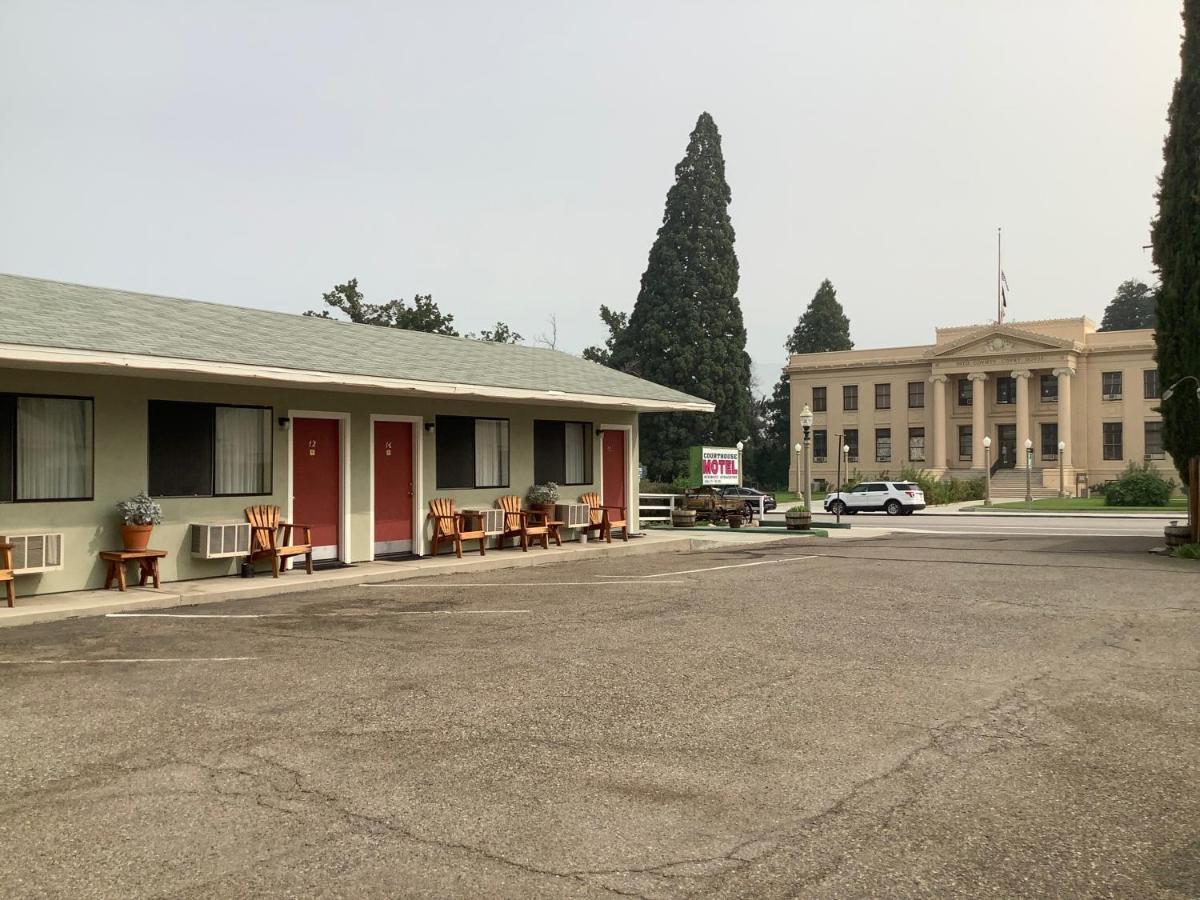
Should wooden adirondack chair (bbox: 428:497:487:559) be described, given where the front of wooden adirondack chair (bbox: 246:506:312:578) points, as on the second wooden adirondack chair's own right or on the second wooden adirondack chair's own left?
on the second wooden adirondack chair's own left

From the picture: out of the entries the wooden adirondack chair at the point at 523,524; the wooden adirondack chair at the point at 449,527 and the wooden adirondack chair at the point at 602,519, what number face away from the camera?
0

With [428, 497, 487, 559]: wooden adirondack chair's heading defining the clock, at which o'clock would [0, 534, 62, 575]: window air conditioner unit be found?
The window air conditioner unit is roughly at 3 o'clock from the wooden adirondack chair.

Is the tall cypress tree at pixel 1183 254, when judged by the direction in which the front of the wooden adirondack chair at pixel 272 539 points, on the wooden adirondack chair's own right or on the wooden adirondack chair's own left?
on the wooden adirondack chair's own left

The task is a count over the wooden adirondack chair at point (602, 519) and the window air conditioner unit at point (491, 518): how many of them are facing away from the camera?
0

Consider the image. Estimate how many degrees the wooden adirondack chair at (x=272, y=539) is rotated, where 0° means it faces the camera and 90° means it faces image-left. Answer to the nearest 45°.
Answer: approximately 315°

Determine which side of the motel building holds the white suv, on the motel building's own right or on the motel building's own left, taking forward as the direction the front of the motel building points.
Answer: on the motel building's own left

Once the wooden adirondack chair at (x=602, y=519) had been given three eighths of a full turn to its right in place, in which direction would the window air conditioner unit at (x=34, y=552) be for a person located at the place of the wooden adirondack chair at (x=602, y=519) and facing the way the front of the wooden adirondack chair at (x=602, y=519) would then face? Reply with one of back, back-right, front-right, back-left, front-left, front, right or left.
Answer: front-left

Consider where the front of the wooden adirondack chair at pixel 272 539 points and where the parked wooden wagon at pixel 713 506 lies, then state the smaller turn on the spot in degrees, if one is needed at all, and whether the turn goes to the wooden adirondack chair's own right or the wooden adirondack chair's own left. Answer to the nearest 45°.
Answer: approximately 90° to the wooden adirondack chair's own left

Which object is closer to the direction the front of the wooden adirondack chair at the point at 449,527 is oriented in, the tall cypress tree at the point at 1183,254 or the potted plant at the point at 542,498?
the tall cypress tree

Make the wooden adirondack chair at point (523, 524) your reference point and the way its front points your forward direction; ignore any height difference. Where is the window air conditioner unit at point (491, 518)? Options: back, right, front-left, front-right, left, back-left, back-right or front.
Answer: right

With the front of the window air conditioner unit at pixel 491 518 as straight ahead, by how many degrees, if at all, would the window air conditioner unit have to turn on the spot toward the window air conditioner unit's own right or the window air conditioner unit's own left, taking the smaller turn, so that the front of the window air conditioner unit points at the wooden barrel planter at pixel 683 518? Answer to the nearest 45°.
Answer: approximately 90° to the window air conditioner unit's own left

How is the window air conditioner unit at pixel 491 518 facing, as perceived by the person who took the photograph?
facing the viewer and to the right of the viewer

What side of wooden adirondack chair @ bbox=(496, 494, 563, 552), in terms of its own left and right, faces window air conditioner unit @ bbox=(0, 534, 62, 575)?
right
